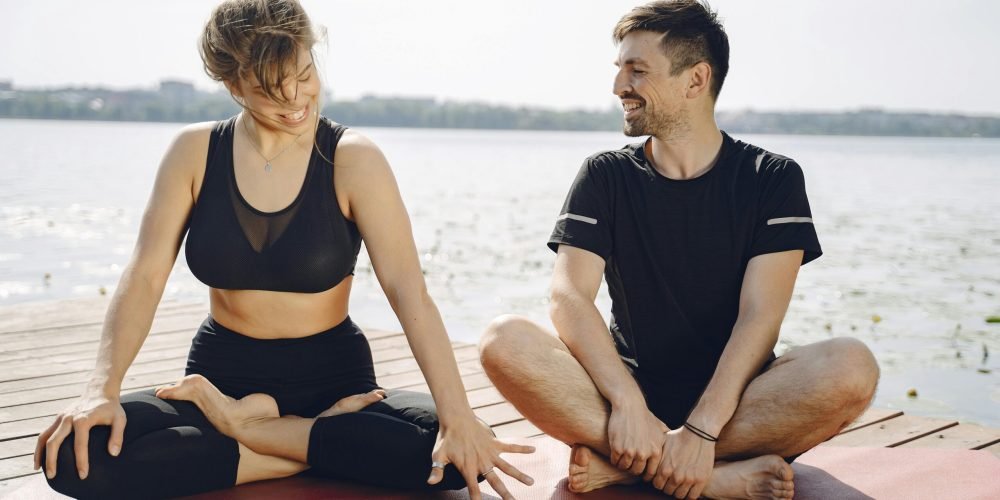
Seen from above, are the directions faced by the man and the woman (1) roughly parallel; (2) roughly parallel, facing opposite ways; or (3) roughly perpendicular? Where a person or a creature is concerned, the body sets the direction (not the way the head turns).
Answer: roughly parallel

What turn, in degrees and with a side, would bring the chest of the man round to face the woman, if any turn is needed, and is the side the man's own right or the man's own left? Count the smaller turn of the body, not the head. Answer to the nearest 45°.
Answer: approximately 90° to the man's own right

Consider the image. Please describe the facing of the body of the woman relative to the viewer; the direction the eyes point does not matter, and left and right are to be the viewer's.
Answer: facing the viewer

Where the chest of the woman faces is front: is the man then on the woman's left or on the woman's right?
on the woman's left

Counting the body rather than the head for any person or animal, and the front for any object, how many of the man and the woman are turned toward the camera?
2

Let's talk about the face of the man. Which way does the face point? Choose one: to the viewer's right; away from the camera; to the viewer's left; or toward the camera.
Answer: to the viewer's left

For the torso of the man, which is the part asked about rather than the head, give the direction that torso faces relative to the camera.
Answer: toward the camera
